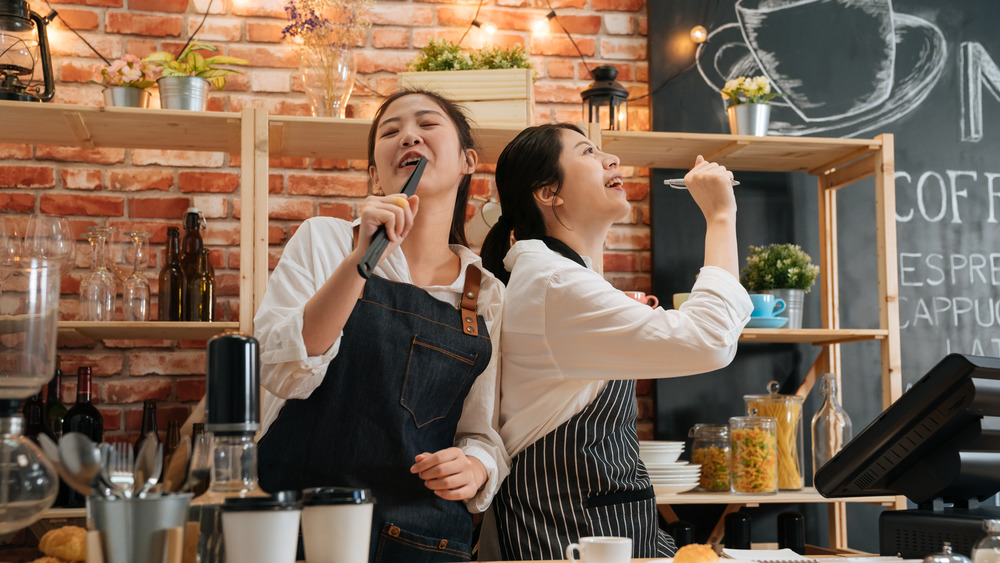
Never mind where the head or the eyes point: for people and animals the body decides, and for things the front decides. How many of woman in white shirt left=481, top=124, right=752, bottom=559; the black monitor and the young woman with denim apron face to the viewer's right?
1

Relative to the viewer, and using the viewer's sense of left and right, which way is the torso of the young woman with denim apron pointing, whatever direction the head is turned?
facing the viewer

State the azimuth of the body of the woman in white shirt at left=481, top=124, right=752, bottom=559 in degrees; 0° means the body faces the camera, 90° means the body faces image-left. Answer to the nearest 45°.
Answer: approximately 270°

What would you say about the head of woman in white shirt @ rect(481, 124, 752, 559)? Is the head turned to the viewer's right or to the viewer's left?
to the viewer's right

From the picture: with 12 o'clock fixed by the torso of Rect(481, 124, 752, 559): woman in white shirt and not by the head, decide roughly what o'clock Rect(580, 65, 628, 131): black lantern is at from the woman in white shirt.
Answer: The black lantern is roughly at 9 o'clock from the woman in white shirt.

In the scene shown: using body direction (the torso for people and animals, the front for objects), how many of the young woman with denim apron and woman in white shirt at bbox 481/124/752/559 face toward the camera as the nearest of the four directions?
1

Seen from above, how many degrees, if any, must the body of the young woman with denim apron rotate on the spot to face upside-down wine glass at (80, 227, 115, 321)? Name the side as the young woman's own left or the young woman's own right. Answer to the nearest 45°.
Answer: approximately 135° to the young woman's own right

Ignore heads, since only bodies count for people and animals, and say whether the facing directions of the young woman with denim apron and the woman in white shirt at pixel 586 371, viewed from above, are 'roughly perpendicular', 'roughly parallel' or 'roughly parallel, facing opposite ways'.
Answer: roughly perpendicular

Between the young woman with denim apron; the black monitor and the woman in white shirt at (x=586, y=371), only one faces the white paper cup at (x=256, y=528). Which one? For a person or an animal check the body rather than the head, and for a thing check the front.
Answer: the young woman with denim apron

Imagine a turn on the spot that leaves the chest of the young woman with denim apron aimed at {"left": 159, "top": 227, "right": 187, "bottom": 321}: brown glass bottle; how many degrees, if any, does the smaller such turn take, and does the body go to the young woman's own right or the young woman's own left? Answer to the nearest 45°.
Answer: approximately 135° to the young woman's own right

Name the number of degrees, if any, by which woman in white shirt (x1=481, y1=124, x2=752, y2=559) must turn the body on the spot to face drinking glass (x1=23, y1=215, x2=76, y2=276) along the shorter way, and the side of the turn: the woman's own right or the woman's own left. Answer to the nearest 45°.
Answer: approximately 180°

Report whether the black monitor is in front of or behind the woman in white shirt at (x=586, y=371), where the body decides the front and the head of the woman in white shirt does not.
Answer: in front

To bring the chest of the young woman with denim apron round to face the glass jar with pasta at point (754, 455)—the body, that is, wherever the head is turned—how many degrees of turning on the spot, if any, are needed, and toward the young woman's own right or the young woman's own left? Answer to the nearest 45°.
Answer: approximately 135° to the young woman's own left

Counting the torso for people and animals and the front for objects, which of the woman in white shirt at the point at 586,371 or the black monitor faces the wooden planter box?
the black monitor
